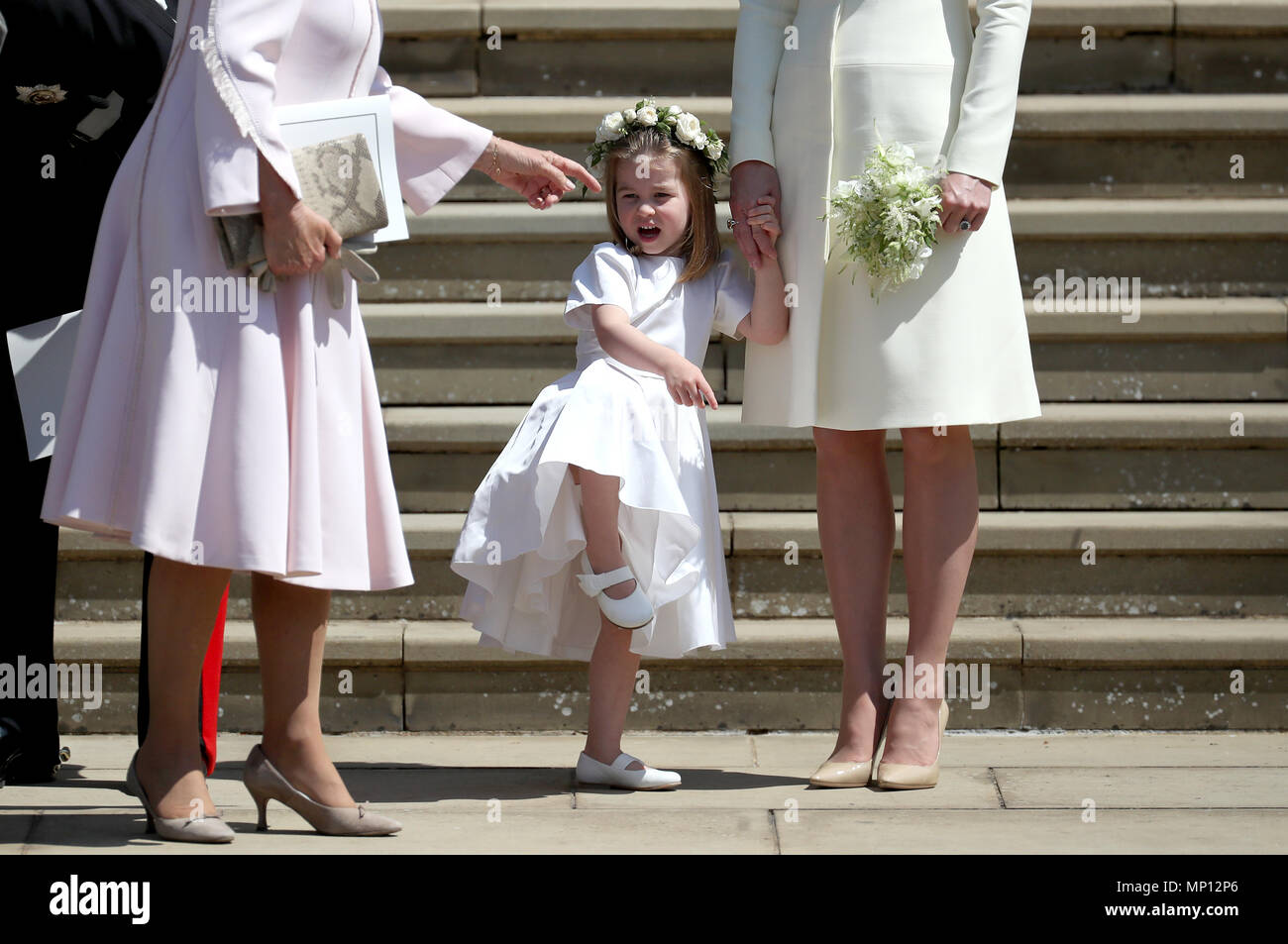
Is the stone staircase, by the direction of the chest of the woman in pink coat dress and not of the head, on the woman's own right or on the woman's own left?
on the woman's own left

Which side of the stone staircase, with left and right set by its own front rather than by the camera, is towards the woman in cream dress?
front

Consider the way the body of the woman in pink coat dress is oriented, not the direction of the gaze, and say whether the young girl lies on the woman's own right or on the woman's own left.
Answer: on the woman's own left

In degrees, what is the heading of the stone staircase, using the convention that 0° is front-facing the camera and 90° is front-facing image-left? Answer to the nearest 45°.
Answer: approximately 0°

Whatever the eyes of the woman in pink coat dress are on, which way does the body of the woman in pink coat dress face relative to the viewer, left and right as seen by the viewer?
facing the viewer and to the right of the viewer

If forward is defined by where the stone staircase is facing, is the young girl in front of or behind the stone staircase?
in front
